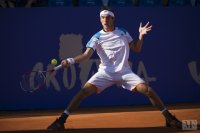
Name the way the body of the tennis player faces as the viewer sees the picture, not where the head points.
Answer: toward the camera
